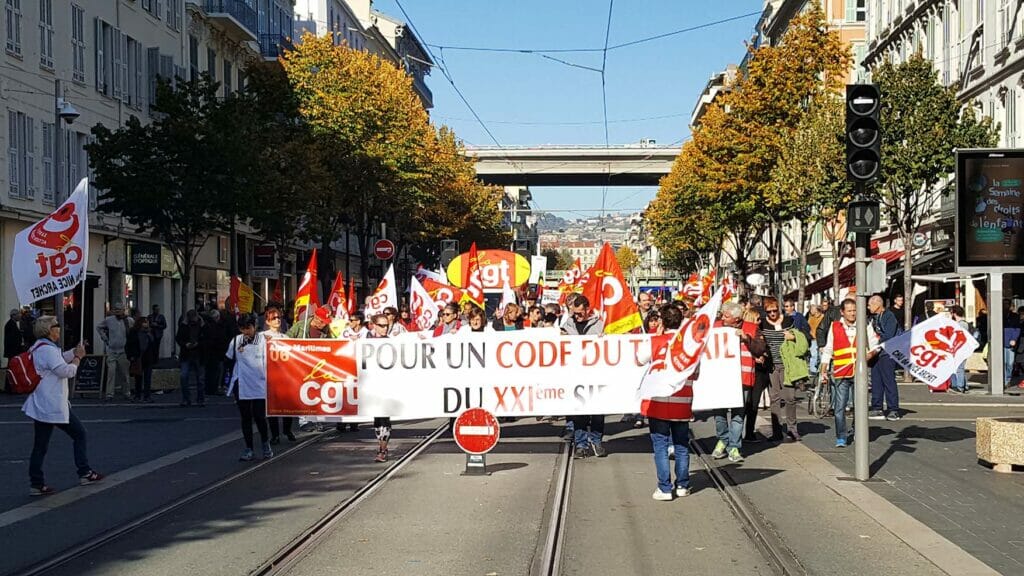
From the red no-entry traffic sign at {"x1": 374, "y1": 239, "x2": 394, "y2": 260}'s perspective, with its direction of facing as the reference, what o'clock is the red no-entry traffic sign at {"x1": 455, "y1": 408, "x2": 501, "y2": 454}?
the red no-entry traffic sign at {"x1": 455, "y1": 408, "x2": 501, "y2": 454} is roughly at 12 o'clock from the red no-entry traffic sign at {"x1": 374, "y1": 239, "x2": 394, "y2": 260}.

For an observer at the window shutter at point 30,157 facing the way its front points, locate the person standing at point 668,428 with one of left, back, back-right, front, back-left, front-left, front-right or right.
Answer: front-right

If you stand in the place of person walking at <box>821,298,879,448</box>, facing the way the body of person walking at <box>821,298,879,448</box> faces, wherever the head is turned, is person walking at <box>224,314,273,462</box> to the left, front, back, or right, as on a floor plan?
right

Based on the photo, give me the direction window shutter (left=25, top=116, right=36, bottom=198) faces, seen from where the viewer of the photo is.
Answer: facing the viewer and to the right of the viewer

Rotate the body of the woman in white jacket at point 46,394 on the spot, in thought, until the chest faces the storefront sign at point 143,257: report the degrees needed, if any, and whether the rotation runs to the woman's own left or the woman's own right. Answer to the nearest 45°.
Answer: approximately 90° to the woman's own left

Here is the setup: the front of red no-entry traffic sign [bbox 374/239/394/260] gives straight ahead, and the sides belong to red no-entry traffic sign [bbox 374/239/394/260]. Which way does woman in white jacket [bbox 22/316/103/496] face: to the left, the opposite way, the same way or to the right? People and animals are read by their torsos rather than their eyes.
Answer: to the left

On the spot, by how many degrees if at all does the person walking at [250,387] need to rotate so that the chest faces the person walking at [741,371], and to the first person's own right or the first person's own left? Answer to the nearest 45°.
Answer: approximately 90° to the first person's own left

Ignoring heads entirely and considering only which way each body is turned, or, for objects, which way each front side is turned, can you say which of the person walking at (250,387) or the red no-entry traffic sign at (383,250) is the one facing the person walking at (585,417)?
the red no-entry traffic sign

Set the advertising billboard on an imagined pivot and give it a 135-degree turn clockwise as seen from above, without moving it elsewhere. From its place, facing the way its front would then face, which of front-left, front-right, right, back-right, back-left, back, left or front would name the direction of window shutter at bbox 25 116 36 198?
front-left

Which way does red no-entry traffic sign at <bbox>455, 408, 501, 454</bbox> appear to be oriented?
toward the camera

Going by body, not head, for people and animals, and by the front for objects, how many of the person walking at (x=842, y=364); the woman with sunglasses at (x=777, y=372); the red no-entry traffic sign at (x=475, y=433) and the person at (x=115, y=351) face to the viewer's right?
0

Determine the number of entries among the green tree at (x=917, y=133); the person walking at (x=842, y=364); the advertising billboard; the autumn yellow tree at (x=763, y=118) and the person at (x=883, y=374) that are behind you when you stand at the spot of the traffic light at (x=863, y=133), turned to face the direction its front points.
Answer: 5

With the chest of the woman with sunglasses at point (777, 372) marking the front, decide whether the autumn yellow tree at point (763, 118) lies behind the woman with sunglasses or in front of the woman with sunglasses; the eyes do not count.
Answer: behind

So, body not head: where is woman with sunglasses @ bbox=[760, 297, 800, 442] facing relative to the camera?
toward the camera

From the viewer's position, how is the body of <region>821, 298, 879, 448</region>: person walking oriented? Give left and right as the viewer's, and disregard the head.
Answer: facing the viewer
